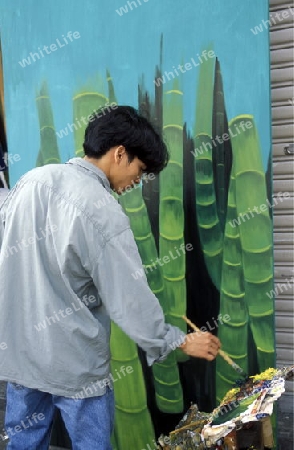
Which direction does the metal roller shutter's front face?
toward the camera
